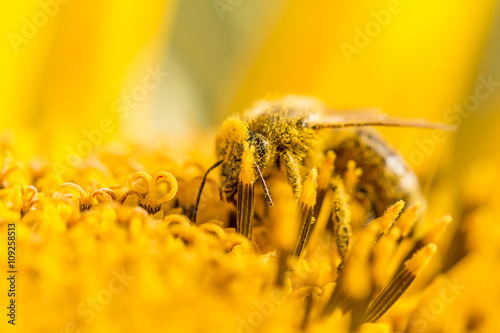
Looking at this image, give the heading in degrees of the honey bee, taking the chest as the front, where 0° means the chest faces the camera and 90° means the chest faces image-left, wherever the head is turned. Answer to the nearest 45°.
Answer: approximately 90°
